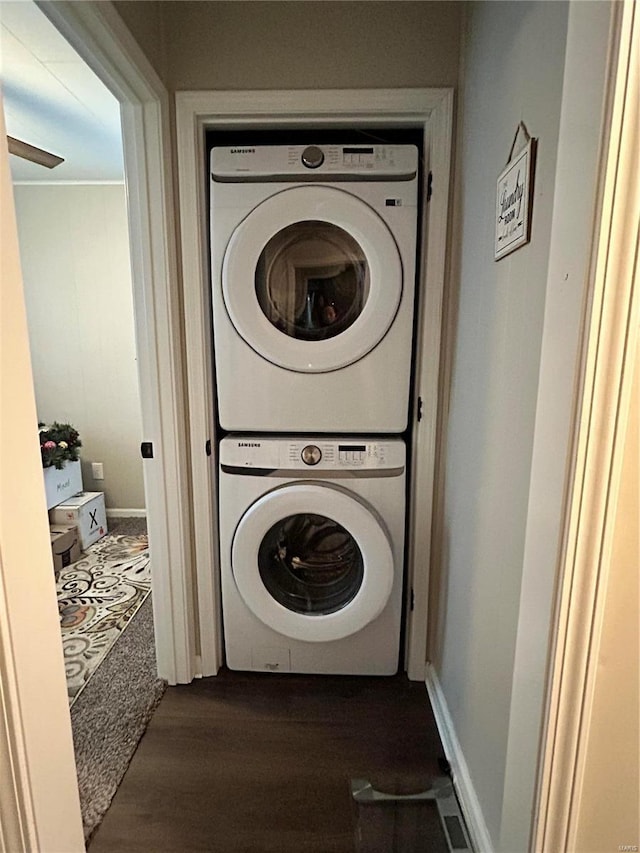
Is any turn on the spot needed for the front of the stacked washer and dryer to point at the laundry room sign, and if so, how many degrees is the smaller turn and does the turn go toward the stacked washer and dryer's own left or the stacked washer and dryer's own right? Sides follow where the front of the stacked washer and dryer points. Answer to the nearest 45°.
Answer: approximately 45° to the stacked washer and dryer's own left

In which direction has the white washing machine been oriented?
toward the camera

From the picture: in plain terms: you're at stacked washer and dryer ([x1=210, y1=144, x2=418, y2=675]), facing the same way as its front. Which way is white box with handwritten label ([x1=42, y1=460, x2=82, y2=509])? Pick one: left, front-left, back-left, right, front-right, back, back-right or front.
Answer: back-right

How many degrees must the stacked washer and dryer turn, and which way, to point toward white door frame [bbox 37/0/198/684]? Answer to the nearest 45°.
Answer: approximately 90° to its right

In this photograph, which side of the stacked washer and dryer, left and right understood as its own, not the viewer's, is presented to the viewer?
front

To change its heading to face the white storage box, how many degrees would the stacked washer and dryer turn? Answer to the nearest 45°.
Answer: approximately 135° to its right

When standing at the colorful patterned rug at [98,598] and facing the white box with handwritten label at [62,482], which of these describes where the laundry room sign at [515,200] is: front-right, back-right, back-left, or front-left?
back-right

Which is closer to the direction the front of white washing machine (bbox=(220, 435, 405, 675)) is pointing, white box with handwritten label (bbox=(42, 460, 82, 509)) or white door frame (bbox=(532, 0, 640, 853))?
the white door frame

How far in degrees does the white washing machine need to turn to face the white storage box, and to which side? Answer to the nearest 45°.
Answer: approximately 135° to its right

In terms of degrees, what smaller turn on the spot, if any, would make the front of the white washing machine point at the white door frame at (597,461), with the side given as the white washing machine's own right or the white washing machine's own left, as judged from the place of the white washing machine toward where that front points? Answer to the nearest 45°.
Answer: approximately 45° to the white washing machine's own left
